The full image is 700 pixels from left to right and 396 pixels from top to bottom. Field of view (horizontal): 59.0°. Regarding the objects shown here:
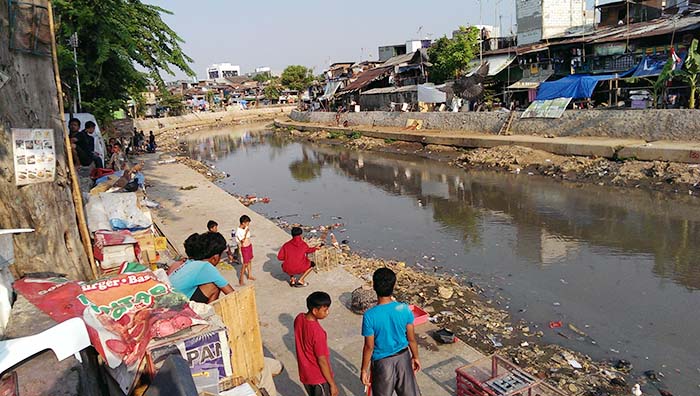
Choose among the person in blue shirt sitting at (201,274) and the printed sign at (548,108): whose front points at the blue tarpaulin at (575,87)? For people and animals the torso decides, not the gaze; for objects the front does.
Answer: the person in blue shirt sitting

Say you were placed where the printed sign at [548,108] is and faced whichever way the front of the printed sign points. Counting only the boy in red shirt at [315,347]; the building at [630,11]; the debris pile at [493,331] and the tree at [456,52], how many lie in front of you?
2

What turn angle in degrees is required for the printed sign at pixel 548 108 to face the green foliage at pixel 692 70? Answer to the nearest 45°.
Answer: approximately 45° to its left

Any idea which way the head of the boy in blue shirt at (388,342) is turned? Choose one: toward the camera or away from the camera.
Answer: away from the camera

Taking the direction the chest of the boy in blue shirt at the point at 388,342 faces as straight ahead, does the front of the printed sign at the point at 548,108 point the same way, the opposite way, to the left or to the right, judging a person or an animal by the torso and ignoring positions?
the opposite way

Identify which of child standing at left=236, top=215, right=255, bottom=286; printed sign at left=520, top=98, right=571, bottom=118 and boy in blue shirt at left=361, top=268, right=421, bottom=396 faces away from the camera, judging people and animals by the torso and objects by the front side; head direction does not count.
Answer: the boy in blue shirt

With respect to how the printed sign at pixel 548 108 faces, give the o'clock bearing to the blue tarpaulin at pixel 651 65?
The blue tarpaulin is roughly at 9 o'clock from the printed sign.

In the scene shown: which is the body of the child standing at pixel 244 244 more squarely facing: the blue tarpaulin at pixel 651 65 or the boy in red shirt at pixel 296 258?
the boy in red shirt
